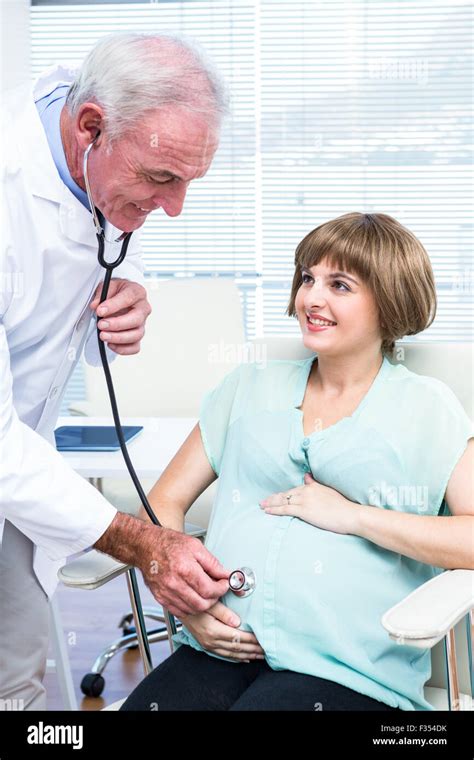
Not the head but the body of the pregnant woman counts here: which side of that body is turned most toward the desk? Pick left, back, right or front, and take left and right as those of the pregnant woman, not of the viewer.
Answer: right

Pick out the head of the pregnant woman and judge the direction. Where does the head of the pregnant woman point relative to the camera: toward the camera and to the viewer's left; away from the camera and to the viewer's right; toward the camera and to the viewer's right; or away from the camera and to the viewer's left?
toward the camera and to the viewer's left

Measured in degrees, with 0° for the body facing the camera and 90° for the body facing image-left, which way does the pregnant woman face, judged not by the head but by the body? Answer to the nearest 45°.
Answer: approximately 45°
